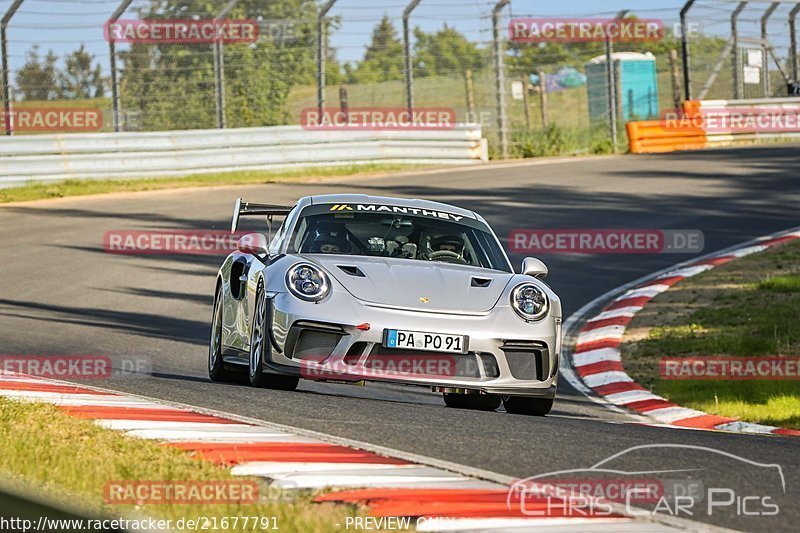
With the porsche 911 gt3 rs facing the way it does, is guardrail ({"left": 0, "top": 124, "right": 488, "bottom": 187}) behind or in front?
behind

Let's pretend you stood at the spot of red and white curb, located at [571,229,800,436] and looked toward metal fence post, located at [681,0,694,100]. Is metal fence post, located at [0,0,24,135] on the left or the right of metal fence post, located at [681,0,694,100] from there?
left

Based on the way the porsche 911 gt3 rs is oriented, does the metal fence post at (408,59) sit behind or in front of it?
behind

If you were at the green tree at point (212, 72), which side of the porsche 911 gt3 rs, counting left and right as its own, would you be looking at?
back

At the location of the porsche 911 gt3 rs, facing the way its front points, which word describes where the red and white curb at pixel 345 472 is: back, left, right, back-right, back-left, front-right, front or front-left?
front

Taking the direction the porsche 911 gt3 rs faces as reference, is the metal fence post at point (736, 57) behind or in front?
behind

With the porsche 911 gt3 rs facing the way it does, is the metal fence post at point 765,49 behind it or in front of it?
behind

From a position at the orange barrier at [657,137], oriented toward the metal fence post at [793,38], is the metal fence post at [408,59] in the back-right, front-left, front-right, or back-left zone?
back-left

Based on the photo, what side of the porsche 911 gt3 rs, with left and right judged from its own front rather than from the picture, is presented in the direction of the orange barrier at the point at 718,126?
back

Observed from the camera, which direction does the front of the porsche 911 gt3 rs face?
facing the viewer

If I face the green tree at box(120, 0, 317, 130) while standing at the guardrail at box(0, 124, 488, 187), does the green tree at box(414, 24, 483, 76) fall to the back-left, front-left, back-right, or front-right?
front-right

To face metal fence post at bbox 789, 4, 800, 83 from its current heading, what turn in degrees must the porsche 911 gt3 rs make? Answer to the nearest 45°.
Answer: approximately 180°

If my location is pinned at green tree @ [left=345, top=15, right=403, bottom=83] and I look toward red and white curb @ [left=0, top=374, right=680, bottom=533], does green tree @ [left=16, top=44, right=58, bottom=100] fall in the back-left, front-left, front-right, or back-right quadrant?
front-right

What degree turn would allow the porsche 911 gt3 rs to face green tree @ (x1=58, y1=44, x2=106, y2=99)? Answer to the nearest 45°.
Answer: approximately 180°

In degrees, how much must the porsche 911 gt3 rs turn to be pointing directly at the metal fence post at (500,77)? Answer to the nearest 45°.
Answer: approximately 180°

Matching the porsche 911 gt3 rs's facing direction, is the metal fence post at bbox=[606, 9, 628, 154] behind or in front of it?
behind
